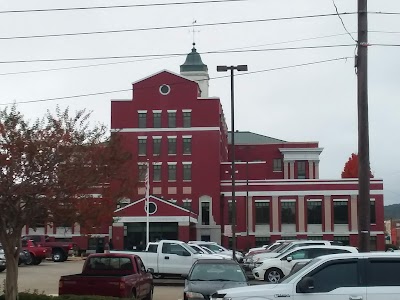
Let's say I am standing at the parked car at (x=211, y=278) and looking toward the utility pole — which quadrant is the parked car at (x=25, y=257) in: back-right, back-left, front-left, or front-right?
back-left

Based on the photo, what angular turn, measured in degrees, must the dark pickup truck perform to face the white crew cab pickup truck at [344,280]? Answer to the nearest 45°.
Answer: approximately 90° to its right

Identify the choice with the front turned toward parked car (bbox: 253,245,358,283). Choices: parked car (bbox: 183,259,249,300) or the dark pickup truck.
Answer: the dark pickup truck

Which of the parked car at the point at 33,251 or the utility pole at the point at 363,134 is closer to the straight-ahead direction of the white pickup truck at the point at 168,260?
the utility pole

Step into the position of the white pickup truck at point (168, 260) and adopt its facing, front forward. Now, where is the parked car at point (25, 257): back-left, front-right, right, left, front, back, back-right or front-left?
back-left

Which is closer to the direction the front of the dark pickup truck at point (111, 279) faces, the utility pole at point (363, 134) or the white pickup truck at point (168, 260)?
the white pickup truck

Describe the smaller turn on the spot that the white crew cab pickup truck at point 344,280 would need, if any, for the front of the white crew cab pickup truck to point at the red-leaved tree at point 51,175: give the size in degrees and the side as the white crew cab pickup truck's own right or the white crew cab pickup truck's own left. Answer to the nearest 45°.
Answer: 0° — it already faces it

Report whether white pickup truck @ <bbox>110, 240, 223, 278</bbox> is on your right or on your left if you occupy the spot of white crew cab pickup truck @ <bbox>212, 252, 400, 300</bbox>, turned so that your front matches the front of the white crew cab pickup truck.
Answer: on your right

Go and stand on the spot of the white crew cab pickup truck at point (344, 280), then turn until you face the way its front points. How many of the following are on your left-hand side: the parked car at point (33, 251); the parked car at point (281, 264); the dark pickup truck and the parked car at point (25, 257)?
0

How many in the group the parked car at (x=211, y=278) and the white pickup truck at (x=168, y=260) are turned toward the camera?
1

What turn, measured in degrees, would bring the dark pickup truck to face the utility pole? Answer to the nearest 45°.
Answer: approximately 90° to its right

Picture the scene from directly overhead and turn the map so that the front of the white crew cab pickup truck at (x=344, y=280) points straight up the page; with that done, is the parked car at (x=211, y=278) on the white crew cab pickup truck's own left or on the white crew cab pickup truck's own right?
on the white crew cab pickup truck's own right
